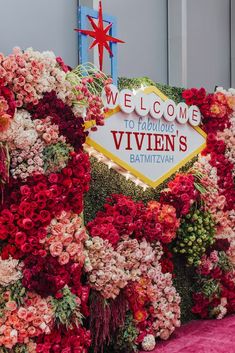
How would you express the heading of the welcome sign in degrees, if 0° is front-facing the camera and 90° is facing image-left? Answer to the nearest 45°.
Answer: approximately 315°

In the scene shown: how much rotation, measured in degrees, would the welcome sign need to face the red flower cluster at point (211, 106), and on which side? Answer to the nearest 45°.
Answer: approximately 90° to its left

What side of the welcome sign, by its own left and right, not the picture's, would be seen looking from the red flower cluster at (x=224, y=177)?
left

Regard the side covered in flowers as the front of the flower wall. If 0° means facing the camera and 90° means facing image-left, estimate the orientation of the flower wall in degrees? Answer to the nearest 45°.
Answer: approximately 315°
